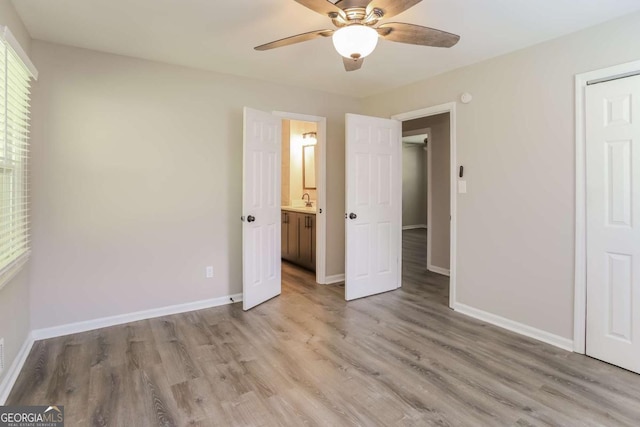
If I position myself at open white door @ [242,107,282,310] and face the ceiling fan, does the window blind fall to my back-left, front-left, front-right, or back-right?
front-right

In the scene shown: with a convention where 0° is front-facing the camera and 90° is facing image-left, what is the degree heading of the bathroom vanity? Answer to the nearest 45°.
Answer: approximately 45°

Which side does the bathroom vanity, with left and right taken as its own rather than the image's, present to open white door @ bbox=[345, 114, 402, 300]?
left

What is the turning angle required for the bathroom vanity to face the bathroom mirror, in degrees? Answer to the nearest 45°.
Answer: approximately 135° to its right

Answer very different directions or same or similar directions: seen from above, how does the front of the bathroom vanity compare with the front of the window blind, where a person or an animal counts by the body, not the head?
very different directions

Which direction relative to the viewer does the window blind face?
to the viewer's right

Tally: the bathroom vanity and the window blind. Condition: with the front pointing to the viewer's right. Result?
1
